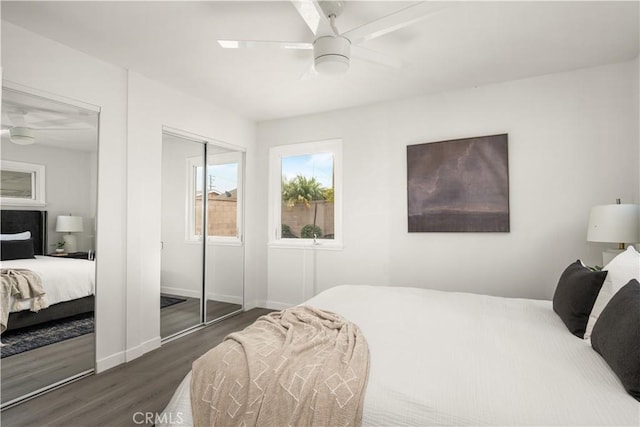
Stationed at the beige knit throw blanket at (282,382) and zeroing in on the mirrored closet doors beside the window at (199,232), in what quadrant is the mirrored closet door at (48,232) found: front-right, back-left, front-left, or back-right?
front-left

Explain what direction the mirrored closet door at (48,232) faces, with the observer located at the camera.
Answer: facing the viewer and to the right of the viewer

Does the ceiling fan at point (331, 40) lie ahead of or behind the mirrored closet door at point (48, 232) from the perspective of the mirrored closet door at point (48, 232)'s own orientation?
ahead

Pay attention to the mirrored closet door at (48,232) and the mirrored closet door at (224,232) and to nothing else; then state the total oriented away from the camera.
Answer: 0

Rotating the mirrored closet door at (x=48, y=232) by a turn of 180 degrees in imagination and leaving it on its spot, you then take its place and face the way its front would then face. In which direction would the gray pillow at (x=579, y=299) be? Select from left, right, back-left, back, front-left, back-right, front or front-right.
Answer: back

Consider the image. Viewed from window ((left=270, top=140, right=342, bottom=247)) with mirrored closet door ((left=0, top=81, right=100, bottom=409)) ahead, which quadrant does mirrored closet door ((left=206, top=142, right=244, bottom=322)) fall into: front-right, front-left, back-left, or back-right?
front-right

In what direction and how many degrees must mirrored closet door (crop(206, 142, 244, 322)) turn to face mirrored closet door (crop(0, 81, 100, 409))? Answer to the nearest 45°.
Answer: approximately 90° to its right

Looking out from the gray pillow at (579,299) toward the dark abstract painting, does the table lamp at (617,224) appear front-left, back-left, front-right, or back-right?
front-right

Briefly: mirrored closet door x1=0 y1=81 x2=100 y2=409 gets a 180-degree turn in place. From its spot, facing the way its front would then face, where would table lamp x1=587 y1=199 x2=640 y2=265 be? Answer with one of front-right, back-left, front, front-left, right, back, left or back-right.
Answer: back

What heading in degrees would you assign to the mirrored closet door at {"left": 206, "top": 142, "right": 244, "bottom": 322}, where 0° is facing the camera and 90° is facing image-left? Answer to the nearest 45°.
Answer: approximately 315°

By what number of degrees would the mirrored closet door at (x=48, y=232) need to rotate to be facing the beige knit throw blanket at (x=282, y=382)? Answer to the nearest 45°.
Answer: approximately 45° to its right

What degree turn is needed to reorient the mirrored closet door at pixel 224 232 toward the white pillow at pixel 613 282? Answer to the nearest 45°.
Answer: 0° — it already faces it

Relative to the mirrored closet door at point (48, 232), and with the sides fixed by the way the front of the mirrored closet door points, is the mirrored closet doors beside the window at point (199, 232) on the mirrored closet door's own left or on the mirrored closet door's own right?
on the mirrored closet door's own left

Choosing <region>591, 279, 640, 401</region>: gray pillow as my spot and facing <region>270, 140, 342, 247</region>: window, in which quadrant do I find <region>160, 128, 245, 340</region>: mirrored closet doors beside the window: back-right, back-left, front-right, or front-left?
front-left

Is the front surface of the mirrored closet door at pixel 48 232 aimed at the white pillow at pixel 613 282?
yes

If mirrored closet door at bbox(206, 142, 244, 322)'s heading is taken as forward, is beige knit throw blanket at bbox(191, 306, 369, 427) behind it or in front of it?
in front

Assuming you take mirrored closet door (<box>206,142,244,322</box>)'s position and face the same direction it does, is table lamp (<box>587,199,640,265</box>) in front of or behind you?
in front

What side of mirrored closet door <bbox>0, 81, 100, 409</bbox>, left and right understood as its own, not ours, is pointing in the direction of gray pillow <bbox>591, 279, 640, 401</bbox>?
front
